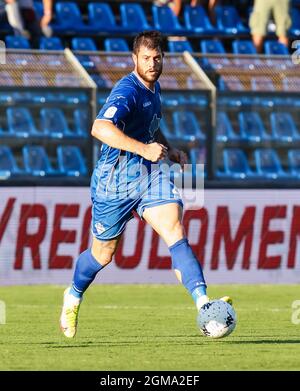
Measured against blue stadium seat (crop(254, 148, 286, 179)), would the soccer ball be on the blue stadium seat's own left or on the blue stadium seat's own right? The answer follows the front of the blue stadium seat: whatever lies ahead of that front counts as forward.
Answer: on the blue stadium seat's own right

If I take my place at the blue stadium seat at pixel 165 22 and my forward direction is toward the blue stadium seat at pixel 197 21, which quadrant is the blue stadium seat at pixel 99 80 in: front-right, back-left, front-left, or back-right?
back-right

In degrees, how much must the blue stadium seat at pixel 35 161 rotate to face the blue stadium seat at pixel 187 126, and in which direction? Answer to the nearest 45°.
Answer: approximately 45° to its left

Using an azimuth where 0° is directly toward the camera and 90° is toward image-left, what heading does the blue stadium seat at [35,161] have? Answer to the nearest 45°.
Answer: approximately 315°

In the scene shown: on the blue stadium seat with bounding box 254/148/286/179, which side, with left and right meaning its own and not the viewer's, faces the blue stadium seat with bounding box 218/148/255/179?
right

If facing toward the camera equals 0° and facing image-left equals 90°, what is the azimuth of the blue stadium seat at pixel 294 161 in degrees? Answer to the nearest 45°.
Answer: approximately 315°

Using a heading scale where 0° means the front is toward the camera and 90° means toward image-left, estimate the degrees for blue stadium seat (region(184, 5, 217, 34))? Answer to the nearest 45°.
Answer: approximately 315°

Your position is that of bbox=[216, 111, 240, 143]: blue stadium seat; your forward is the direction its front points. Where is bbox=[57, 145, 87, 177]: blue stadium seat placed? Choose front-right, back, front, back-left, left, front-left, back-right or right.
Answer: back-right

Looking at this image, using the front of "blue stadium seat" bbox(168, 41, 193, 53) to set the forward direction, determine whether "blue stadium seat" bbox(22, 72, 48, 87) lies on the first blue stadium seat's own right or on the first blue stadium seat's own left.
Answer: on the first blue stadium seat's own right

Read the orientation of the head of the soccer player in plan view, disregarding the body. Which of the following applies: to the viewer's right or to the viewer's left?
to the viewer's right
